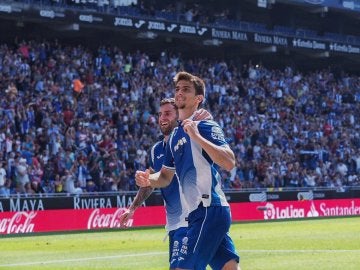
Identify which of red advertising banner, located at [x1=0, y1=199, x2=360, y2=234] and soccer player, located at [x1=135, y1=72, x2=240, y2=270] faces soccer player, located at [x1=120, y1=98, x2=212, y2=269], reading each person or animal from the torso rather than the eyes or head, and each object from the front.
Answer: the red advertising banner

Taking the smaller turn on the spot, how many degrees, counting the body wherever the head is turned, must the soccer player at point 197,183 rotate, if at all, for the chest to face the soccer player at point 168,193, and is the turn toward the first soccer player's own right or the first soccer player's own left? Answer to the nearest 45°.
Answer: approximately 135° to the first soccer player's own right

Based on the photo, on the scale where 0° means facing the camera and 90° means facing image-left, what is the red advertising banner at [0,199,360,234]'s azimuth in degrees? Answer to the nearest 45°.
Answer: approximately 0°

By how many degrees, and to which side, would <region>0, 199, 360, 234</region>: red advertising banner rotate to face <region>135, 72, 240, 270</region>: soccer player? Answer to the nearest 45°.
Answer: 0° — it already faces them

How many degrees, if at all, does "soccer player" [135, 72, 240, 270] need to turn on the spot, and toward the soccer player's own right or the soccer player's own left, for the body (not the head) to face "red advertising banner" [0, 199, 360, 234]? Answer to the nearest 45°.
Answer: approximately 135° to the soccer player's own right

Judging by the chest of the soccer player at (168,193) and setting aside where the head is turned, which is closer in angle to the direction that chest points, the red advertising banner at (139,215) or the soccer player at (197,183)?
the soccer player

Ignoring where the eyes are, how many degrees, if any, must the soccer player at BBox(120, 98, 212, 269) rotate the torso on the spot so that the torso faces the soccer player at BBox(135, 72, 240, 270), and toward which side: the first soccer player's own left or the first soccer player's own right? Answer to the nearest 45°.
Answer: approximately 45° to the first soccer player's own left

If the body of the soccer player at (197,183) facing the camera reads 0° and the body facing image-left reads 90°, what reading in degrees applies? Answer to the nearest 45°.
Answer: approximately 45°
